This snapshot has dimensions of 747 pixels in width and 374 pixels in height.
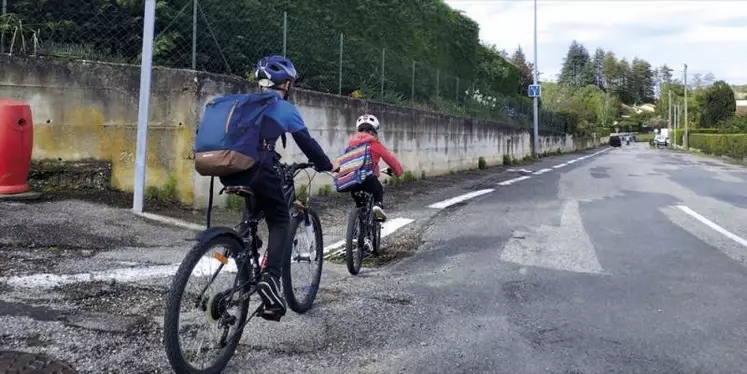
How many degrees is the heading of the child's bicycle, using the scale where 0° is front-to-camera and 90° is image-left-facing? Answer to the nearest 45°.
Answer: approximately 225°

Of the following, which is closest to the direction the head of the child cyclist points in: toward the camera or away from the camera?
away from the camera

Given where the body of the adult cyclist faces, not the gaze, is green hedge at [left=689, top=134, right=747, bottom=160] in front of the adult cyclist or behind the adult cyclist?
in front

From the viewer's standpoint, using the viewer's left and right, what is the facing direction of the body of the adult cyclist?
facing away from the viewer and to the right of the viewer

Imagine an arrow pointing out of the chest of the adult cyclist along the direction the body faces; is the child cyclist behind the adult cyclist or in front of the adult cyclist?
in front

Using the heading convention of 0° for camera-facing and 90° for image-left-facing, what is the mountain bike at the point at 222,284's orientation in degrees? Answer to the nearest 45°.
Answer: approximately 225°

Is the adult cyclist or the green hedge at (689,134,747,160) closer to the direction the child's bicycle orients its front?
the green hedge
